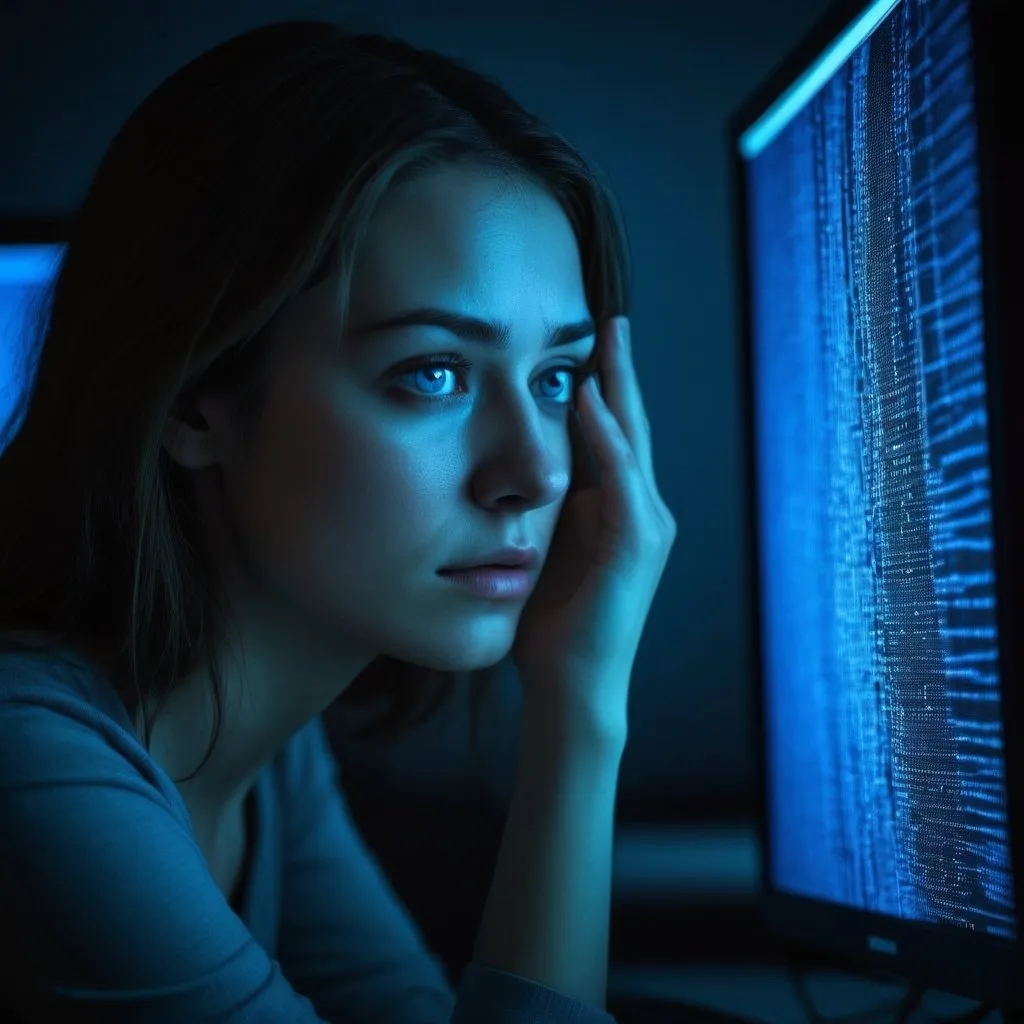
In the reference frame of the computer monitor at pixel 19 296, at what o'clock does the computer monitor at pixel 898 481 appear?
the computer monitor at pixel 898 481 is roughly at 11 o'clock from the computer monitor at pixel 19 296.

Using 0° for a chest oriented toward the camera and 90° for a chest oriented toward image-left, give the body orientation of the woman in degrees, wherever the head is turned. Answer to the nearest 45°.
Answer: approximately 315°

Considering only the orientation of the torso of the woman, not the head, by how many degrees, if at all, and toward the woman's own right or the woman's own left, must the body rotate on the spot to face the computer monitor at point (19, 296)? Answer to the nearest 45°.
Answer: approximately 180°

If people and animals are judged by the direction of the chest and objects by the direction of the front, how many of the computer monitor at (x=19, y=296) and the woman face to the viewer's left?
0

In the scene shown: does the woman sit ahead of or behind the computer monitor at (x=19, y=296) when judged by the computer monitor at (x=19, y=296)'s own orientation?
ahead
